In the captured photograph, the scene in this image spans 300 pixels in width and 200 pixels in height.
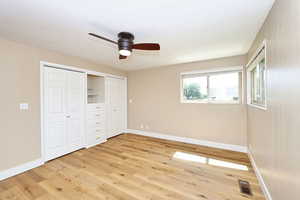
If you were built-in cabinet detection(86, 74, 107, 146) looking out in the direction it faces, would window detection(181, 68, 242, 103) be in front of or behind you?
in front

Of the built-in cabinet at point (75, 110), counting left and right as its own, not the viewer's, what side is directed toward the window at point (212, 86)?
front

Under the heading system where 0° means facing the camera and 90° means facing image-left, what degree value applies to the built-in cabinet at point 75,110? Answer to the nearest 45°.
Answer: approximately 315°

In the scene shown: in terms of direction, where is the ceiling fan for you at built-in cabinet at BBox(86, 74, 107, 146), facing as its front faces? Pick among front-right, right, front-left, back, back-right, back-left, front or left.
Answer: front-right

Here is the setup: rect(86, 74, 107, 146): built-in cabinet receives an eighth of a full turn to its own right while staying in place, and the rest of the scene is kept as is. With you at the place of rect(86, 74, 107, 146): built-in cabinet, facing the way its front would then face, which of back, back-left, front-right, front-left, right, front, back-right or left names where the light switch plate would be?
front-right

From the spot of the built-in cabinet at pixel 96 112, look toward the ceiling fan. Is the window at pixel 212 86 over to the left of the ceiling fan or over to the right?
left

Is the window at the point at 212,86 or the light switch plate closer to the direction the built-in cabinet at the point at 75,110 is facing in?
the window

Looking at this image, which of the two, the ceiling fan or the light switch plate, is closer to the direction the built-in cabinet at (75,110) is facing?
the ceiling fan

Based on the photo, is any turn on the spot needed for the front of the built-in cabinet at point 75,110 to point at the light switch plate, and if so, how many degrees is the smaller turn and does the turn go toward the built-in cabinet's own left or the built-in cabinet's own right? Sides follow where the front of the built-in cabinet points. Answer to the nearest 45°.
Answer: approximately 90° to the built-in cabinet's own right

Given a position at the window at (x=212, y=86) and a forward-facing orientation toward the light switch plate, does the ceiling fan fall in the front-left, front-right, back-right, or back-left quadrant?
front-left

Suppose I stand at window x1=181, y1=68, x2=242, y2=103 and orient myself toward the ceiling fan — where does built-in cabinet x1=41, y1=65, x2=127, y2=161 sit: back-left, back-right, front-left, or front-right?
front-right
